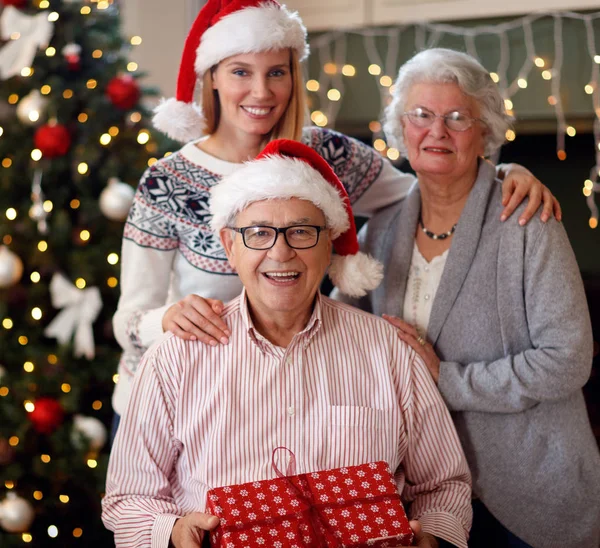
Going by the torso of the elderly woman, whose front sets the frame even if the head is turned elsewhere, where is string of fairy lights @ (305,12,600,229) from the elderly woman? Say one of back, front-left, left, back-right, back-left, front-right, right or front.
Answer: back-right

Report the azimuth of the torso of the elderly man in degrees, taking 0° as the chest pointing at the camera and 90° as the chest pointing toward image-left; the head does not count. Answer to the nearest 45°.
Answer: approximately 0°

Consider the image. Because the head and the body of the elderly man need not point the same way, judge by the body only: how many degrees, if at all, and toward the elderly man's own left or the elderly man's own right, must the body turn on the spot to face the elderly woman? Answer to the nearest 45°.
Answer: approximately 90° to the elderly man's own left

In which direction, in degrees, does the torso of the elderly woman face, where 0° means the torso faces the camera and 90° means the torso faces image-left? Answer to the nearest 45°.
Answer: approximately 45°

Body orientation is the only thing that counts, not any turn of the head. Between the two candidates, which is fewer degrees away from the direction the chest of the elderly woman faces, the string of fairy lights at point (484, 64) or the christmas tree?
the christmas tree

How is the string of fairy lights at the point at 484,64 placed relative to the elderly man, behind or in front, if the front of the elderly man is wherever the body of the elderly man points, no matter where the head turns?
behind

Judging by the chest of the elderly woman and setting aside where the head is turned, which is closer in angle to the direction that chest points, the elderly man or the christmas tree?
the elderly man

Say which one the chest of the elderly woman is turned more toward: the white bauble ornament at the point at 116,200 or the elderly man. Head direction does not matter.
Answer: the elderly man

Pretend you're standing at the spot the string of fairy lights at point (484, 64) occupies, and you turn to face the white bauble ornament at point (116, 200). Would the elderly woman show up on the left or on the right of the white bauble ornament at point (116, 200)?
left

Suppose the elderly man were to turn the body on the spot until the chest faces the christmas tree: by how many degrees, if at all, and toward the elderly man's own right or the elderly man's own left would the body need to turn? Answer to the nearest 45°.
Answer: approximately 135° to the elderly man's own right
